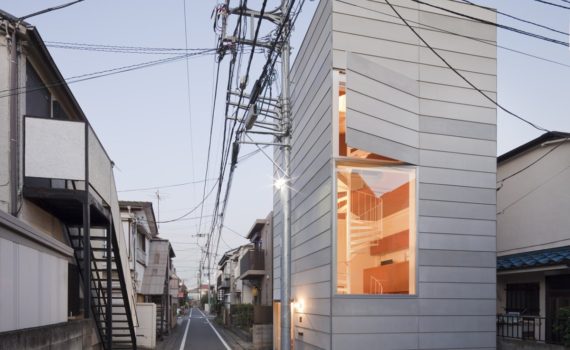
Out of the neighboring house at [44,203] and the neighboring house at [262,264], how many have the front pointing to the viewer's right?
1

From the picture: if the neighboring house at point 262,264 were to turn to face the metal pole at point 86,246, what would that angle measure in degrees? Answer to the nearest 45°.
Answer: approximately 90° to its left

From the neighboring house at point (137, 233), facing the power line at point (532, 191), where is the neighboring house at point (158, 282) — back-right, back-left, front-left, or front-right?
back-left

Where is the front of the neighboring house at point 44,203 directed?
to the viewer's right

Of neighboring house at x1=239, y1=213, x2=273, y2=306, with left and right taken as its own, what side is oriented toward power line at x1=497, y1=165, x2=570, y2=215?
left

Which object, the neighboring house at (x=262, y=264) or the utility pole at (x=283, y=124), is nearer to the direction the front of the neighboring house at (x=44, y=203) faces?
the utility pole

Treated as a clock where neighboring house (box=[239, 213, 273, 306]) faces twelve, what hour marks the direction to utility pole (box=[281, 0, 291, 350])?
The utility pole is roughly at 9 o'clock from the neighboring house.

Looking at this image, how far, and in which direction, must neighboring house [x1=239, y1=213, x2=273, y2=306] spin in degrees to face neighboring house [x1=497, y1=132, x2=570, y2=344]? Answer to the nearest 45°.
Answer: approximately 90° to its left

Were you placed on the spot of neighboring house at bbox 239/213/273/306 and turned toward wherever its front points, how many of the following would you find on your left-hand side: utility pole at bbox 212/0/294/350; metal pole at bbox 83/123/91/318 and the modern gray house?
3

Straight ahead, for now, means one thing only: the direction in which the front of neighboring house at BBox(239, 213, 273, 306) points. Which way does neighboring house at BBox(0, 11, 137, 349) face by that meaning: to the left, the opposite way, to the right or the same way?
the opposite way

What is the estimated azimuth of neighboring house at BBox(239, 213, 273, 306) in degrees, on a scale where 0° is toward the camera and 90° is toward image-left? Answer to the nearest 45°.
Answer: approximately 90°

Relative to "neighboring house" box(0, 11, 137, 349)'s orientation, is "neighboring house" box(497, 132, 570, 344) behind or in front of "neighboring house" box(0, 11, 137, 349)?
in front
